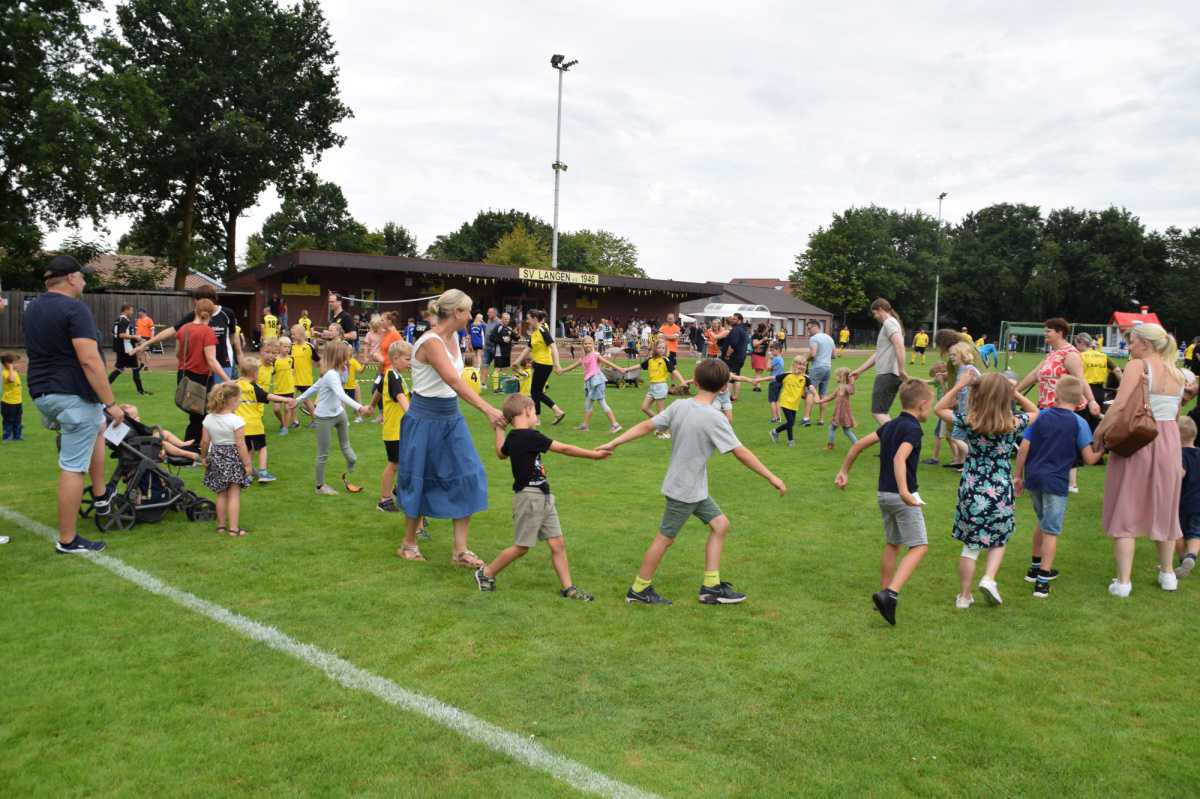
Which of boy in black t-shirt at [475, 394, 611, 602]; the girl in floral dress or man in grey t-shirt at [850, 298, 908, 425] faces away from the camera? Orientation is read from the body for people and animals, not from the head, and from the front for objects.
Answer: the girl in floral dress

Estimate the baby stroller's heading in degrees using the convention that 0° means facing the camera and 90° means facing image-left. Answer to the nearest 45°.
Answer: approximately 270°

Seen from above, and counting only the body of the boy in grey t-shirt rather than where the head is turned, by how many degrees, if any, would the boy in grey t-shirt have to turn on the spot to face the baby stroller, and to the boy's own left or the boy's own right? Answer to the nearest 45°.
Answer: approximately 135° to the boy's own left

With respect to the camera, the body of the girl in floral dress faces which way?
away from the camera

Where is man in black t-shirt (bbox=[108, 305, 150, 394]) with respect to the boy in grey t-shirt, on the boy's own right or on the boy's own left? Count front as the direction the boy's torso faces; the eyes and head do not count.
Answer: on the boy's own left

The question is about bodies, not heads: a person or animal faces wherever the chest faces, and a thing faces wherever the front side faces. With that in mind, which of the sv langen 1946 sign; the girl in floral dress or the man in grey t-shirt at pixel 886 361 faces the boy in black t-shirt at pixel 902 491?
the sv langen 1946 sign

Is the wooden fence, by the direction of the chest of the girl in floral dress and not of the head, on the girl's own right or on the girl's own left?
on the girl's own left

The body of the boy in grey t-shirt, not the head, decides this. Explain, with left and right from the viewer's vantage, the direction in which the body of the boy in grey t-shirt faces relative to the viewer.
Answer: facing away from the viewer and to the right of the viewer

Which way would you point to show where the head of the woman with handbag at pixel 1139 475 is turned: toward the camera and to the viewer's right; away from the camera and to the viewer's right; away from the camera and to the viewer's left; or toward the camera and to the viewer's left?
away from the camera and to the viewer's left

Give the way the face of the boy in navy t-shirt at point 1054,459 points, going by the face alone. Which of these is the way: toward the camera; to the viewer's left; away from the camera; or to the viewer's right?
away from the camera

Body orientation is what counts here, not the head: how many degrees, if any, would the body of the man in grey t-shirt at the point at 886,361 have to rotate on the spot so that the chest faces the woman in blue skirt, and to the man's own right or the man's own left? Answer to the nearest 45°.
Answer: approximately 45° to the man's own left
